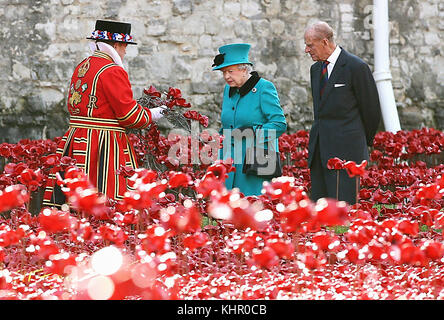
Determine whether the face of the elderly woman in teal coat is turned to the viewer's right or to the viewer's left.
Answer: to the viewer's left

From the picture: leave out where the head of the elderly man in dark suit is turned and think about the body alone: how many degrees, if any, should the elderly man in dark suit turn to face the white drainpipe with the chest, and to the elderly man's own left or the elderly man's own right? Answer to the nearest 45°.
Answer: approximately 135° to the elderly man's own right

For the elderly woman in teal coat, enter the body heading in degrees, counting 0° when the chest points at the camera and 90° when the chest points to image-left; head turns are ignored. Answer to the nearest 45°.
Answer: approximately 45°

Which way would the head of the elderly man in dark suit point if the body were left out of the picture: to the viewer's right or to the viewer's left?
to the viewer's left

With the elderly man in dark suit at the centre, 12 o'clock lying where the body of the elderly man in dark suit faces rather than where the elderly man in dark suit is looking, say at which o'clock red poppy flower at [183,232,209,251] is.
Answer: The red poppy flower is roughly at 11 o'clock from the elderly man in dark suit.

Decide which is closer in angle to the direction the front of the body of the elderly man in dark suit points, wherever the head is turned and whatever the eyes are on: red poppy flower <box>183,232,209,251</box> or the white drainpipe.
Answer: the red poppy flower

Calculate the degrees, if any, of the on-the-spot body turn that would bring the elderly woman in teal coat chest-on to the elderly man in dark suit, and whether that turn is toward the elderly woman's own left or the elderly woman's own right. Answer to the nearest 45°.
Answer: approximately 135° to the elderly woman's own left

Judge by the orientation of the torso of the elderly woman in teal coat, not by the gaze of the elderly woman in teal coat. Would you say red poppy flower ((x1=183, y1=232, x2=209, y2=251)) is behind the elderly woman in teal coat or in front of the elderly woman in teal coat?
in front

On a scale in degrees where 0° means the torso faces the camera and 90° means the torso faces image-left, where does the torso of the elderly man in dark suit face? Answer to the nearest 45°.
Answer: approximately 45°
